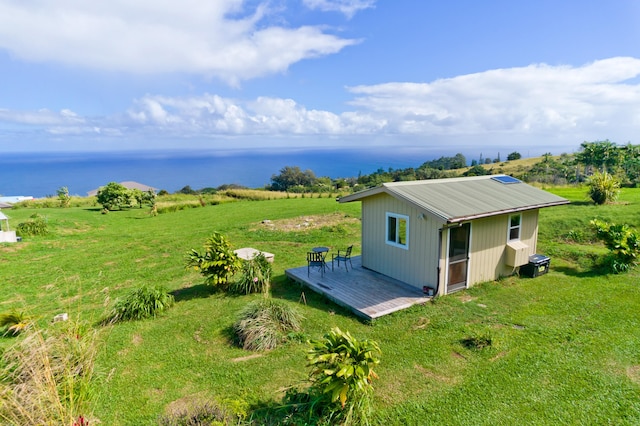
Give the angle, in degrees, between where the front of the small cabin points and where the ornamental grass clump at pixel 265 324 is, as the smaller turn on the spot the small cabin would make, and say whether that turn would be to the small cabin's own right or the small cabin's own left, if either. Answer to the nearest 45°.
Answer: approximately 90° to the small cabin's own right

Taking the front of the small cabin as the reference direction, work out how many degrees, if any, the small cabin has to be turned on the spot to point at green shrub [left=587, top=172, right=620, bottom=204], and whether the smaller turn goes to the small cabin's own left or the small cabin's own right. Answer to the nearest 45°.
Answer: approximately 90° to the small cabin's own left

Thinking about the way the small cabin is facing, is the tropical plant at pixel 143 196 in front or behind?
behind

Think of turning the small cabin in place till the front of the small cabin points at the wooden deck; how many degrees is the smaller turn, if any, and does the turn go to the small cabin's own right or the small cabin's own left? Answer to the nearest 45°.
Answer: approximately 90° to the small cabin's own right

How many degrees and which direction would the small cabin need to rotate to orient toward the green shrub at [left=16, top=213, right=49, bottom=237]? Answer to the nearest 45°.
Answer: approximately 135° to its right

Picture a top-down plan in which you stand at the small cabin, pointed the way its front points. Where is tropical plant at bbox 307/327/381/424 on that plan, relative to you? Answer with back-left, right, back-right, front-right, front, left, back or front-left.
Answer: front-right

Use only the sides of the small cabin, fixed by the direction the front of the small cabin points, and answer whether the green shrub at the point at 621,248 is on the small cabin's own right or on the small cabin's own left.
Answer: on the small cabin's own left

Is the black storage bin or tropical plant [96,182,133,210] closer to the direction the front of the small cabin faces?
the black storage bin

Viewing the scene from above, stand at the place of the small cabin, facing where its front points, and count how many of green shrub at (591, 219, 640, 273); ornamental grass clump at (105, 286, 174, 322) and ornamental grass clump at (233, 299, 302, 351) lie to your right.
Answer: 2

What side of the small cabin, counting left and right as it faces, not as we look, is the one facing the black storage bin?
left

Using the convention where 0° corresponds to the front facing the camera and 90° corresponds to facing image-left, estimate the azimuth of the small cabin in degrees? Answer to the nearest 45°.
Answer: approximately 315°

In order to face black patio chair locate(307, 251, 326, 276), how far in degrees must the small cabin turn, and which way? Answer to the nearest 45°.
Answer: approximately 135° to its right

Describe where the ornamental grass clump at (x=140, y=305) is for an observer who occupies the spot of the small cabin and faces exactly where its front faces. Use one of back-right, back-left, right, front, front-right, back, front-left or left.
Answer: right
